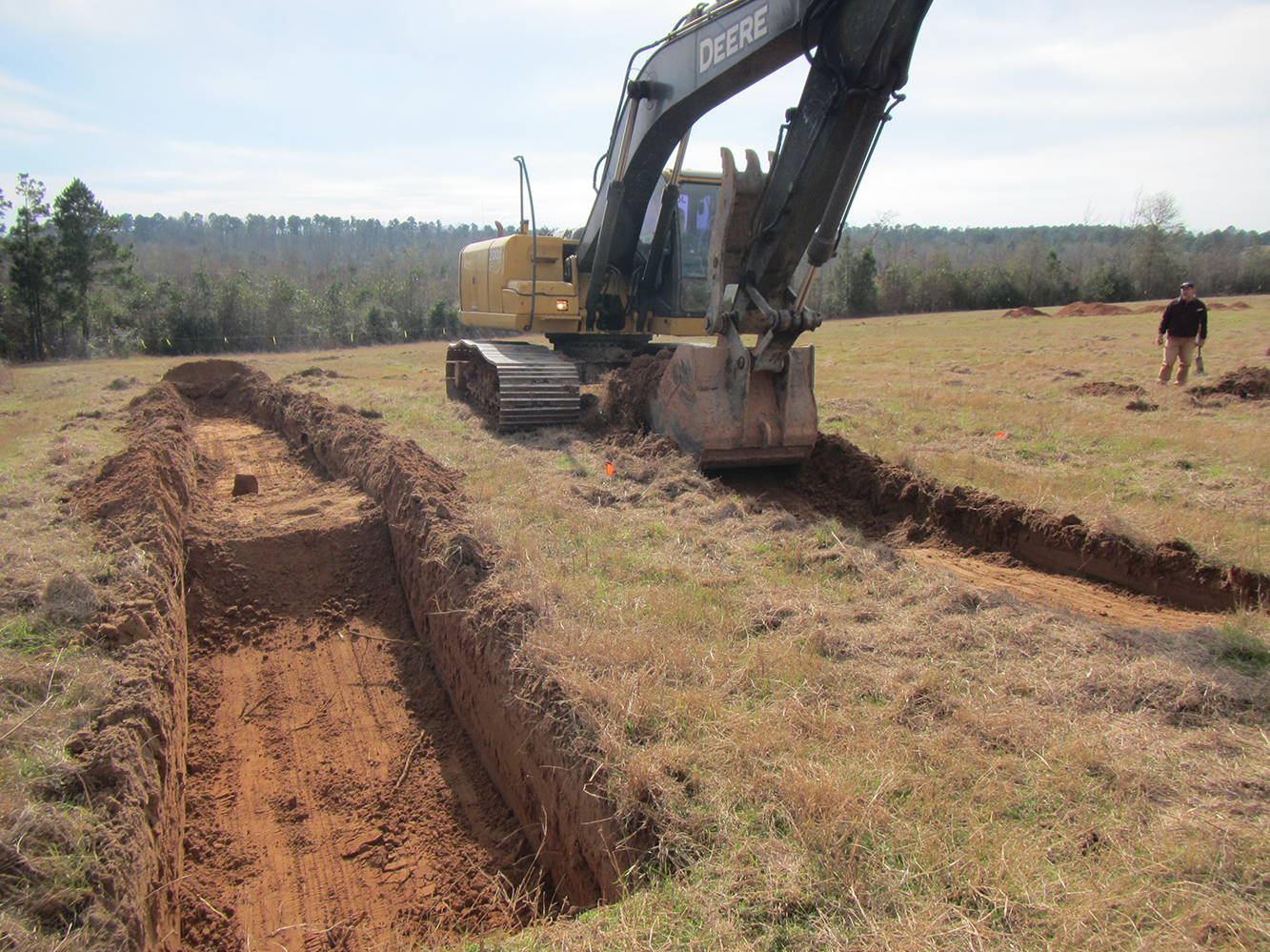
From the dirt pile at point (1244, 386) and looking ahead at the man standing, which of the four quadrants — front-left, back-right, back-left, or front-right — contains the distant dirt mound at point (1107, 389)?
front-left

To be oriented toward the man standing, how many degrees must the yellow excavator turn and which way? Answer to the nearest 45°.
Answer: approximately 90° to its left

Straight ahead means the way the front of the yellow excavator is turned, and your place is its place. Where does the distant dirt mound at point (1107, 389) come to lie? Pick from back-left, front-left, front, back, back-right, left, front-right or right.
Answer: left

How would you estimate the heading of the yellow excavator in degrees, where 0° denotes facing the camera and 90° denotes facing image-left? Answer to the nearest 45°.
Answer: approximately 315°

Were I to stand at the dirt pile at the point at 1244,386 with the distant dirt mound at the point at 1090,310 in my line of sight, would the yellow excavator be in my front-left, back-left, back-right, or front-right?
back-left

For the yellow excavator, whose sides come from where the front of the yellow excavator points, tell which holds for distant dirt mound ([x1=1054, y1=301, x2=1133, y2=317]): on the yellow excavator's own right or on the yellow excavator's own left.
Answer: on the yellow excavator's own left

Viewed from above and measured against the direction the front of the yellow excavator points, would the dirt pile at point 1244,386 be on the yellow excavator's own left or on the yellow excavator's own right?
on the yellow excavator's own left
